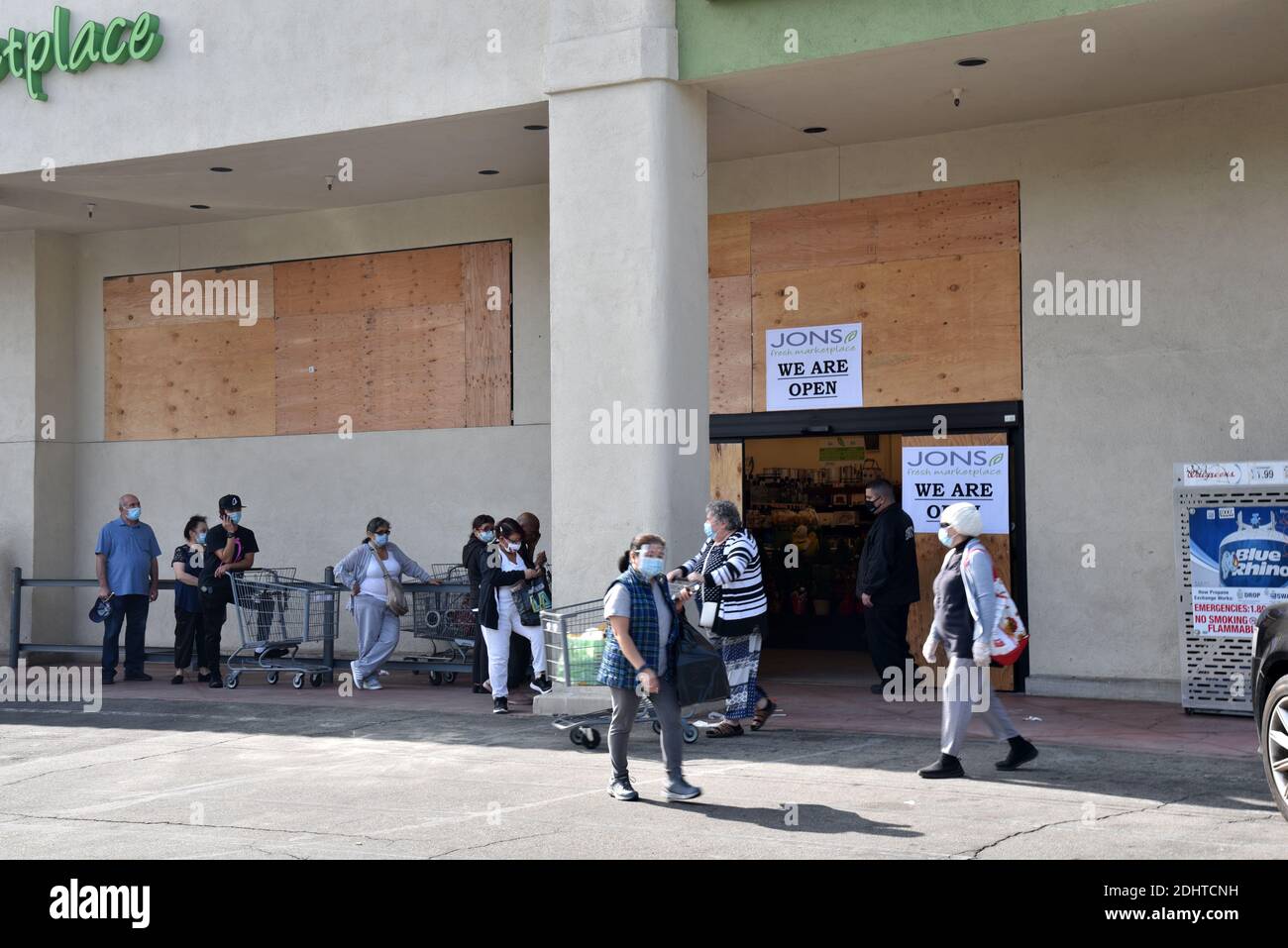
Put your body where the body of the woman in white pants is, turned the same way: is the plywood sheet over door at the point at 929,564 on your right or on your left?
on your left

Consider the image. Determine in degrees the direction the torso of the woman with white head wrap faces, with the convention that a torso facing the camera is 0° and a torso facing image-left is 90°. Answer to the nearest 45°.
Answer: approximately 90°

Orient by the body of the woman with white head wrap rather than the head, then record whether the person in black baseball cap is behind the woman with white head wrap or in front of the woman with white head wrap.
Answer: in front

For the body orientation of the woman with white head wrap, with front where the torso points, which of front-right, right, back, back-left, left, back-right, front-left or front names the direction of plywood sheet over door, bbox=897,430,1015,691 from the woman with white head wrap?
right

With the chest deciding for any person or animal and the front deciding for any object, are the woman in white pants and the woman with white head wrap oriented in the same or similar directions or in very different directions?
very different directions

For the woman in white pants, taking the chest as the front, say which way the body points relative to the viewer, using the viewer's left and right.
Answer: facing the viewer and to the right of the viewer

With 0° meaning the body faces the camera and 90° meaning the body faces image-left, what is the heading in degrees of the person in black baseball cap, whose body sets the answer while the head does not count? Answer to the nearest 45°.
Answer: approximately 315°
